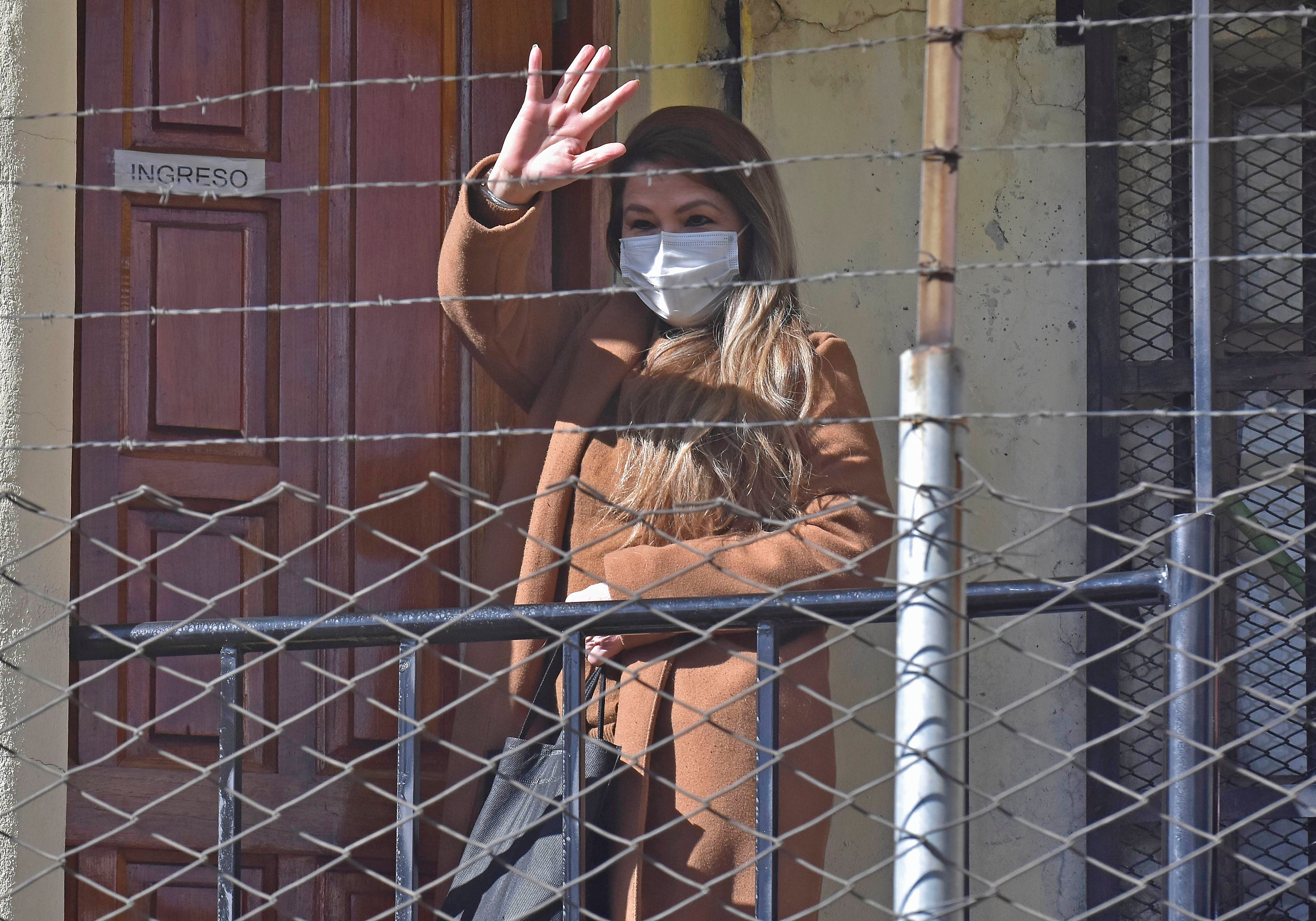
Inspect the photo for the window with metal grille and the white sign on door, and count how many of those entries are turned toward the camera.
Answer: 2

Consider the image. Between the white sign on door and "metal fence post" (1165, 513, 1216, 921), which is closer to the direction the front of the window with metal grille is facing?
the metal fence post

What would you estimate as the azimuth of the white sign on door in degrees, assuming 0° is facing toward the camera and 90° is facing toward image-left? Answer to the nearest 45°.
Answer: approximately 0°

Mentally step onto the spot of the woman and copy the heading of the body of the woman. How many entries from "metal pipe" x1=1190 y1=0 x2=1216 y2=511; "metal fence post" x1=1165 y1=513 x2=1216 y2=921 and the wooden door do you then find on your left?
2

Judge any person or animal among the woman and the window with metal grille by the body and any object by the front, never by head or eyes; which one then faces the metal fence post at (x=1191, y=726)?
the window with metal grille

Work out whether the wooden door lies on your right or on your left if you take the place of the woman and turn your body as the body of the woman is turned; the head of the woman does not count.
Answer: on your right
